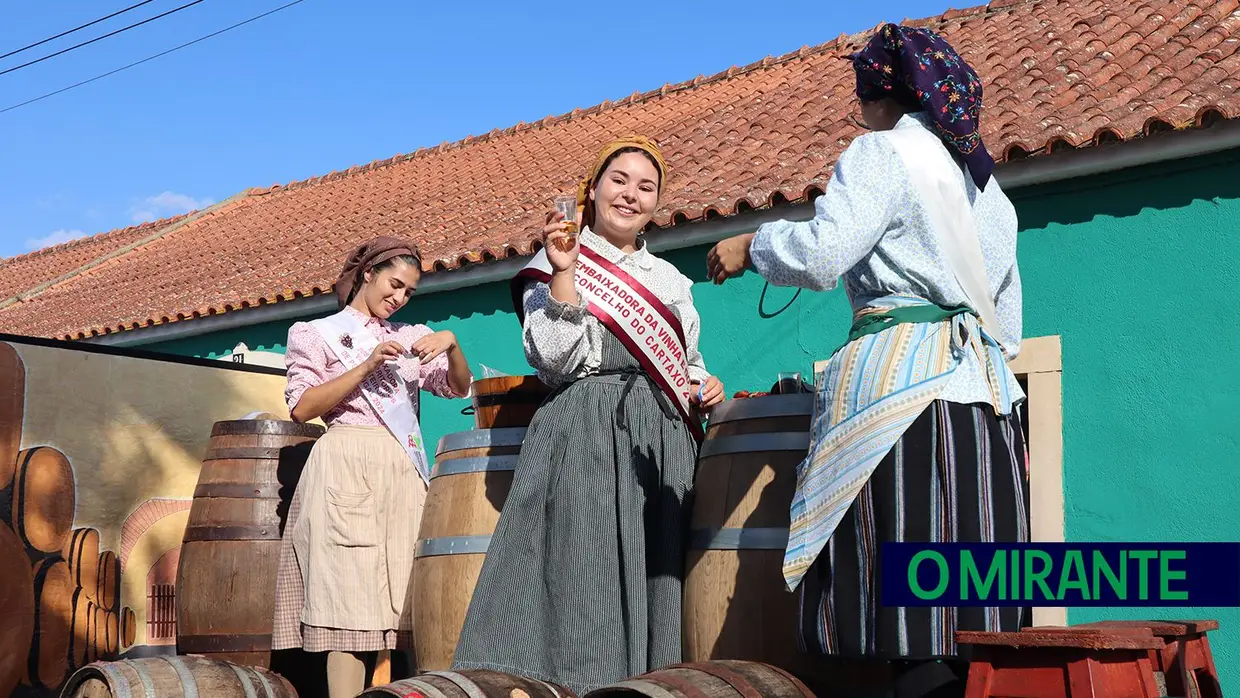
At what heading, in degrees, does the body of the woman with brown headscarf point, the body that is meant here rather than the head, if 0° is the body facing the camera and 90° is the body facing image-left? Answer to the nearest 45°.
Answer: approximately 315°

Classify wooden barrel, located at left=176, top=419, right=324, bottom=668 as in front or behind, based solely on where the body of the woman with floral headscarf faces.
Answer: in front

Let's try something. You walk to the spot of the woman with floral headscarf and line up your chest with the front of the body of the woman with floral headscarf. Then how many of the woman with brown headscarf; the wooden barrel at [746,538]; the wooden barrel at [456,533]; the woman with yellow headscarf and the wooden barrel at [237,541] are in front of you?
5

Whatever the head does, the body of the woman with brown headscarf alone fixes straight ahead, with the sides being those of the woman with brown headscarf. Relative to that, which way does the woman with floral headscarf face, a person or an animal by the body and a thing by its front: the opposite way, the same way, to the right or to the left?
the opposite way

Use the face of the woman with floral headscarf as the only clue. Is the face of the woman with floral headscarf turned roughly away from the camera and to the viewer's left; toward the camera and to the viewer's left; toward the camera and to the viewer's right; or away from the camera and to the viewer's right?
away from the camera and to the viewer's left

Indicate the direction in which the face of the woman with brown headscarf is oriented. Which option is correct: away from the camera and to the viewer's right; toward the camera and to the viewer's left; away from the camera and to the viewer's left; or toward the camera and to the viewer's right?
toward the camera and to the viewer's right

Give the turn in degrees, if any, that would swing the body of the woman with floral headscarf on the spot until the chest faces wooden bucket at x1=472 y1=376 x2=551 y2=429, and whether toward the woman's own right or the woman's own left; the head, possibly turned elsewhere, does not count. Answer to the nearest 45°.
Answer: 0° — they already face it

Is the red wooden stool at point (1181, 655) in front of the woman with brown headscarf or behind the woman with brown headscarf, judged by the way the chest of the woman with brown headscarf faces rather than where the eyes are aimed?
in front

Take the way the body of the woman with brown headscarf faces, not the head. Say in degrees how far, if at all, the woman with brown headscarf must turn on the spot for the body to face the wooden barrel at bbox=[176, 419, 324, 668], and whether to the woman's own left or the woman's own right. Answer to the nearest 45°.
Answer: approximately 180°

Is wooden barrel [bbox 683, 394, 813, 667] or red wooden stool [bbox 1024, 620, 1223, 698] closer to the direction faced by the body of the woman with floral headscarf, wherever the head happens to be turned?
the wooden barrel

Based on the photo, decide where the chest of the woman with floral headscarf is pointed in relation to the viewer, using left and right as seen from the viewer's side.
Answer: facing away from the viewer and to the left of the viewer
